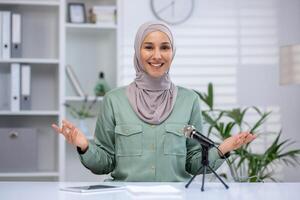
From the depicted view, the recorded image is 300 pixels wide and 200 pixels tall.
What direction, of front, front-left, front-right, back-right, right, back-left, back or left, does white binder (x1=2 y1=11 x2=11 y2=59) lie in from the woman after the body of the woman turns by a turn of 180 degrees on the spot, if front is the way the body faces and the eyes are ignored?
front-left

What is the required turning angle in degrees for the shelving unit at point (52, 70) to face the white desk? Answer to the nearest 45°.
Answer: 0° — it already faces it

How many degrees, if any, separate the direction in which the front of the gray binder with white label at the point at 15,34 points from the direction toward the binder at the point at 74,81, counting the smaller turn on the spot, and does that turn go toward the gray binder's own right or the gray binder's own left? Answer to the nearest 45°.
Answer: approximately 90° to the gray binder's own left
